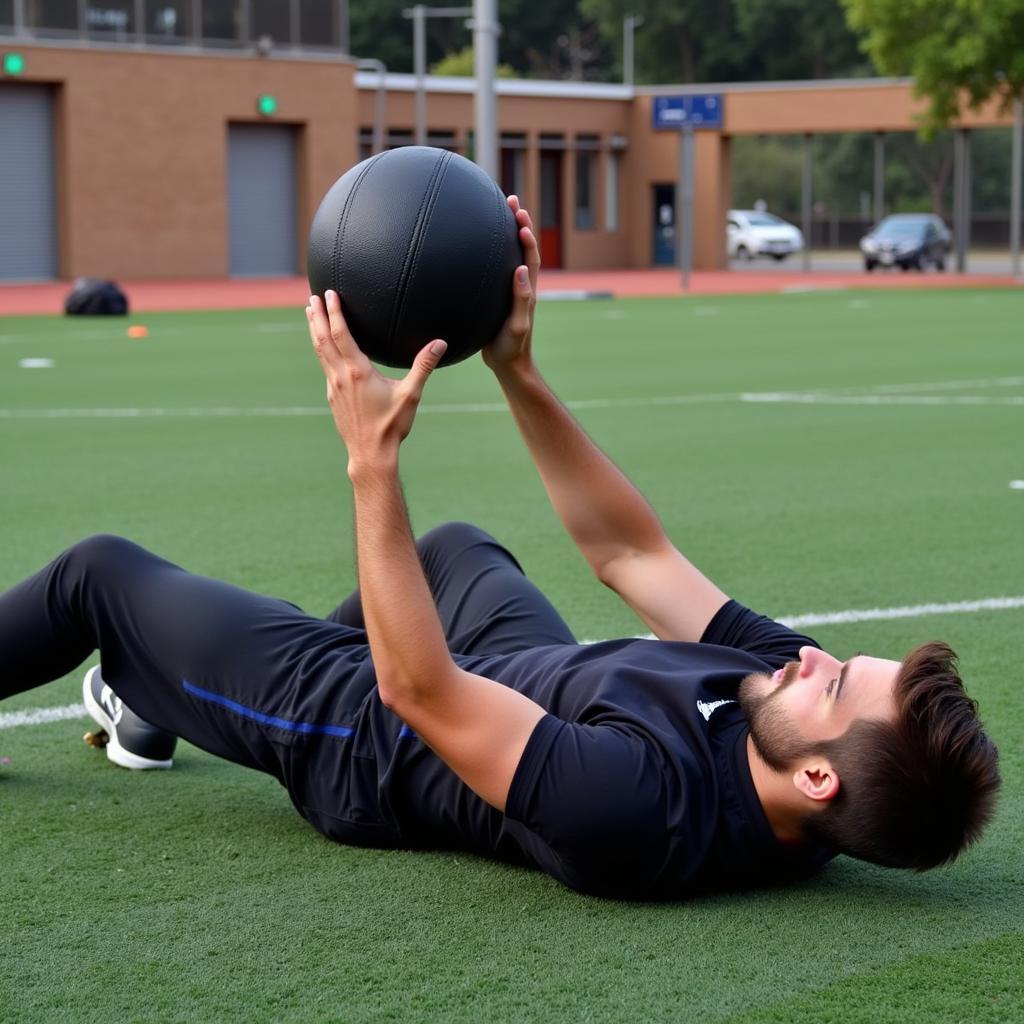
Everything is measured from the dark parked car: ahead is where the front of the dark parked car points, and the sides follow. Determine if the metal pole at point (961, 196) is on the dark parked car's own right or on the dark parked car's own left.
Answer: on the dark parked car's own left

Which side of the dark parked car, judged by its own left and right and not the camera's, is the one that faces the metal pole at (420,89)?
front

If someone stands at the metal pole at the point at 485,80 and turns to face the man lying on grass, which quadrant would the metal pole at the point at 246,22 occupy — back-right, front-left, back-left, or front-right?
back-right

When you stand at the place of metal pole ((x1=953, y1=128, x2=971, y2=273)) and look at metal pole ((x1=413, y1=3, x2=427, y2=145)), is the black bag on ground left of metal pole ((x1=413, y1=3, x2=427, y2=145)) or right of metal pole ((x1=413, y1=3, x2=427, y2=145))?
left

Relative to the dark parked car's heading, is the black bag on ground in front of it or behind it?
in front

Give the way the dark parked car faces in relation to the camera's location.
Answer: facing the viewer and to the left of the viewer

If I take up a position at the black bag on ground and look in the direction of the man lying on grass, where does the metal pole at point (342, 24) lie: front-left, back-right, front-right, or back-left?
back-left
